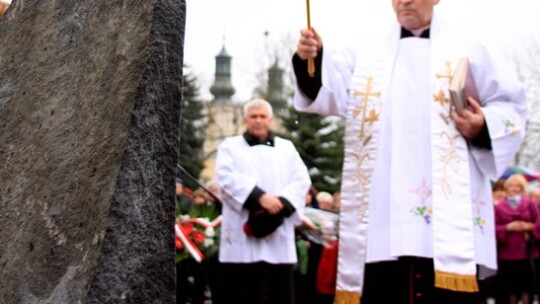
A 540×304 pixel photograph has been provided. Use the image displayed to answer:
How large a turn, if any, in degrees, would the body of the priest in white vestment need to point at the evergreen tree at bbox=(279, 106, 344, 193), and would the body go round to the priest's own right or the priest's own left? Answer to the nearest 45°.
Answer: approximately 180°

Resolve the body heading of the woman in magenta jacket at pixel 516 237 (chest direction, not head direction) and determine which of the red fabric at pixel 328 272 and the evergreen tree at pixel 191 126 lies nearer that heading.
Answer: the red fabric

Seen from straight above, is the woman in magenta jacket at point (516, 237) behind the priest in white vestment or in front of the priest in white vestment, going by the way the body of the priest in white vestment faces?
behind

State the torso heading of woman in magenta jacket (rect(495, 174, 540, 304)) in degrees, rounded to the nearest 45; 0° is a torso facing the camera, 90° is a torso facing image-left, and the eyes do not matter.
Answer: approximately 0°

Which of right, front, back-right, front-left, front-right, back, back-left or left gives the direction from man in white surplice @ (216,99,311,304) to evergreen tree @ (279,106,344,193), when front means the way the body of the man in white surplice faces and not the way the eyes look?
back

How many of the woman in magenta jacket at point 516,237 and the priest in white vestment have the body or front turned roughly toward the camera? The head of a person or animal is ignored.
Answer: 2
